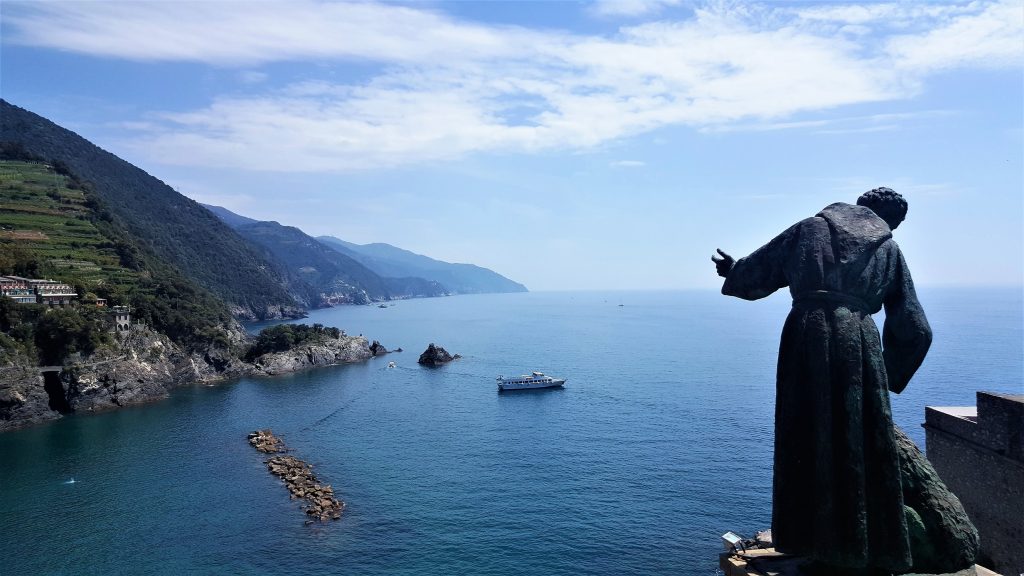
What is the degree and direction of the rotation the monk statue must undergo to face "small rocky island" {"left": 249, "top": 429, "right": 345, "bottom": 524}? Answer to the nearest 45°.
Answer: approximately 45° to its left

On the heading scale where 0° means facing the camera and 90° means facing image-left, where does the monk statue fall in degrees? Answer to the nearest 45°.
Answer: approximately 180°
